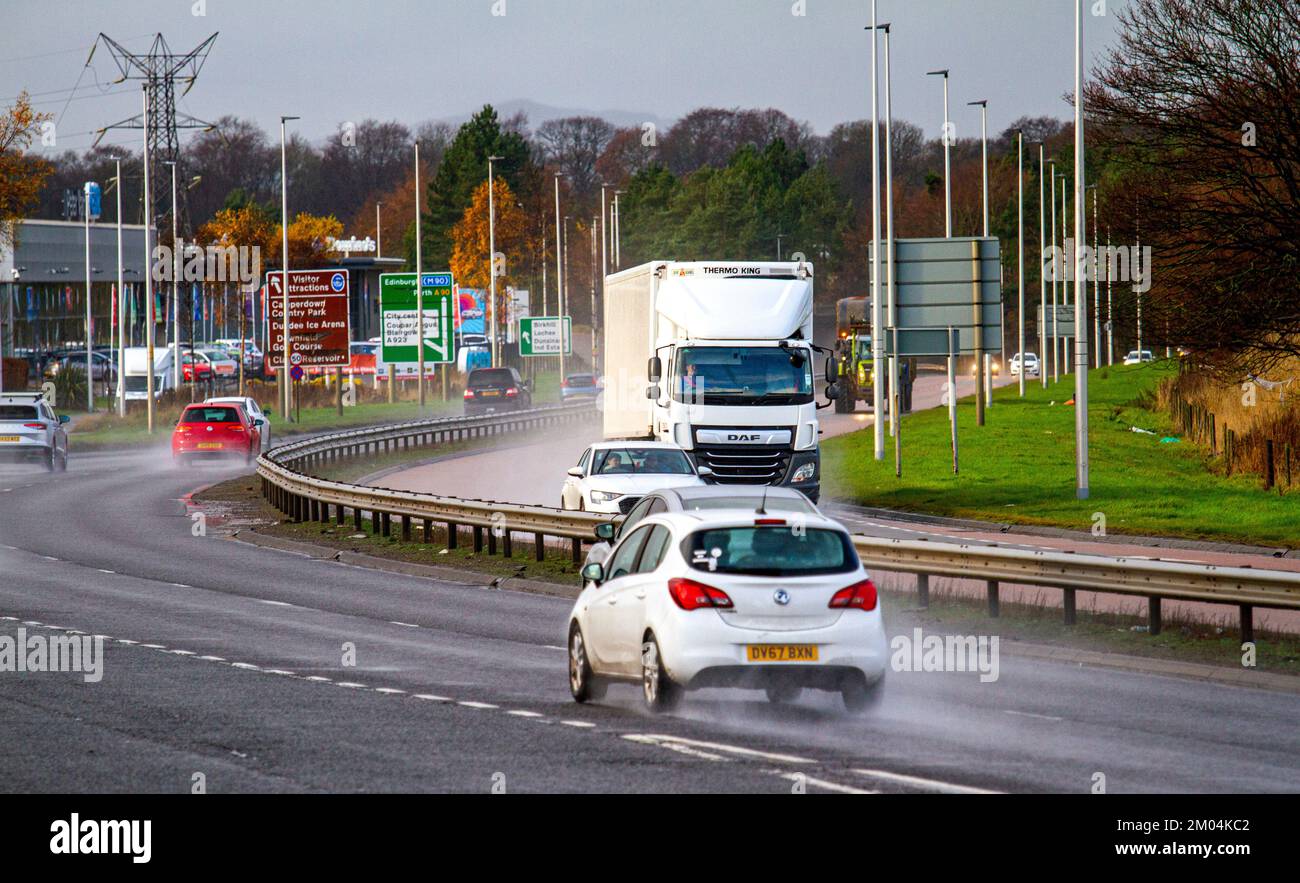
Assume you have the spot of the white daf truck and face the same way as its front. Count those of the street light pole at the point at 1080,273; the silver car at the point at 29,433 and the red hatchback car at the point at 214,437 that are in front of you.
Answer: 0

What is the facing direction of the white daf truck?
toward the camera

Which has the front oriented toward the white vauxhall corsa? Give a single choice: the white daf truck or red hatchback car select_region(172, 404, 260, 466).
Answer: the white daf truck

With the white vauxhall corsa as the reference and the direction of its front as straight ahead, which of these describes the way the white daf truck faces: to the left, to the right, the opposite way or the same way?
the opposite way

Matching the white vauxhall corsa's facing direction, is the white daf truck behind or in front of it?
in front

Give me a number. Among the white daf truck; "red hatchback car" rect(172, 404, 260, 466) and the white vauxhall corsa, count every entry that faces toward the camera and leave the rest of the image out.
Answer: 1

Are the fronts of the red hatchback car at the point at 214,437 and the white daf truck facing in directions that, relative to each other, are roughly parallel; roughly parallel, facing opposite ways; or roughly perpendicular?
roughly parallel, facing opposite ways

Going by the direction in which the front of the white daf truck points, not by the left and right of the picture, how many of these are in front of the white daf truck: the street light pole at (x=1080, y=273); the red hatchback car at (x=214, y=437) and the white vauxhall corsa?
1

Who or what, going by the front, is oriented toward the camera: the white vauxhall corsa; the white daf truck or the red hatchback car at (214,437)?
the white daf truck

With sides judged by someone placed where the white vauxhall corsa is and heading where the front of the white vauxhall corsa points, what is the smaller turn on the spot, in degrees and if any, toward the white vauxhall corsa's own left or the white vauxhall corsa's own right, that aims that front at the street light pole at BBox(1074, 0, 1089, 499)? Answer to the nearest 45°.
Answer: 0° — it already faces it

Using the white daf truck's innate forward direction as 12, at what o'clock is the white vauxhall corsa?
The white vauxhall corsa is roughly at 12 o'clock from the white daf truck.

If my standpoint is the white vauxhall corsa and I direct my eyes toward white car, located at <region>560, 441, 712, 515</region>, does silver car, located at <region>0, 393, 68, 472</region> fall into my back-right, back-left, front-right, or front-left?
front-left

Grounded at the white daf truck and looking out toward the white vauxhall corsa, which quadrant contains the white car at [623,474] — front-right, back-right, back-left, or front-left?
front-right

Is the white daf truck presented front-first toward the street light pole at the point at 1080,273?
no

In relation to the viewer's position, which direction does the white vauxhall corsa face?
facing away from the viewer

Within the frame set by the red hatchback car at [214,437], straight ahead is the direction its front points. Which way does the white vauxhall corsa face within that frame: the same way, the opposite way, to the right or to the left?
the same way

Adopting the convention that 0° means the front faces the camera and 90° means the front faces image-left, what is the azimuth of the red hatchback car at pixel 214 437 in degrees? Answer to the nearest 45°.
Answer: approximately 180°

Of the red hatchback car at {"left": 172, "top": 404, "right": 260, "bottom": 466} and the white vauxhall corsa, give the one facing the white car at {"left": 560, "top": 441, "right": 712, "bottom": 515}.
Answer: the white vauxhall corsa
